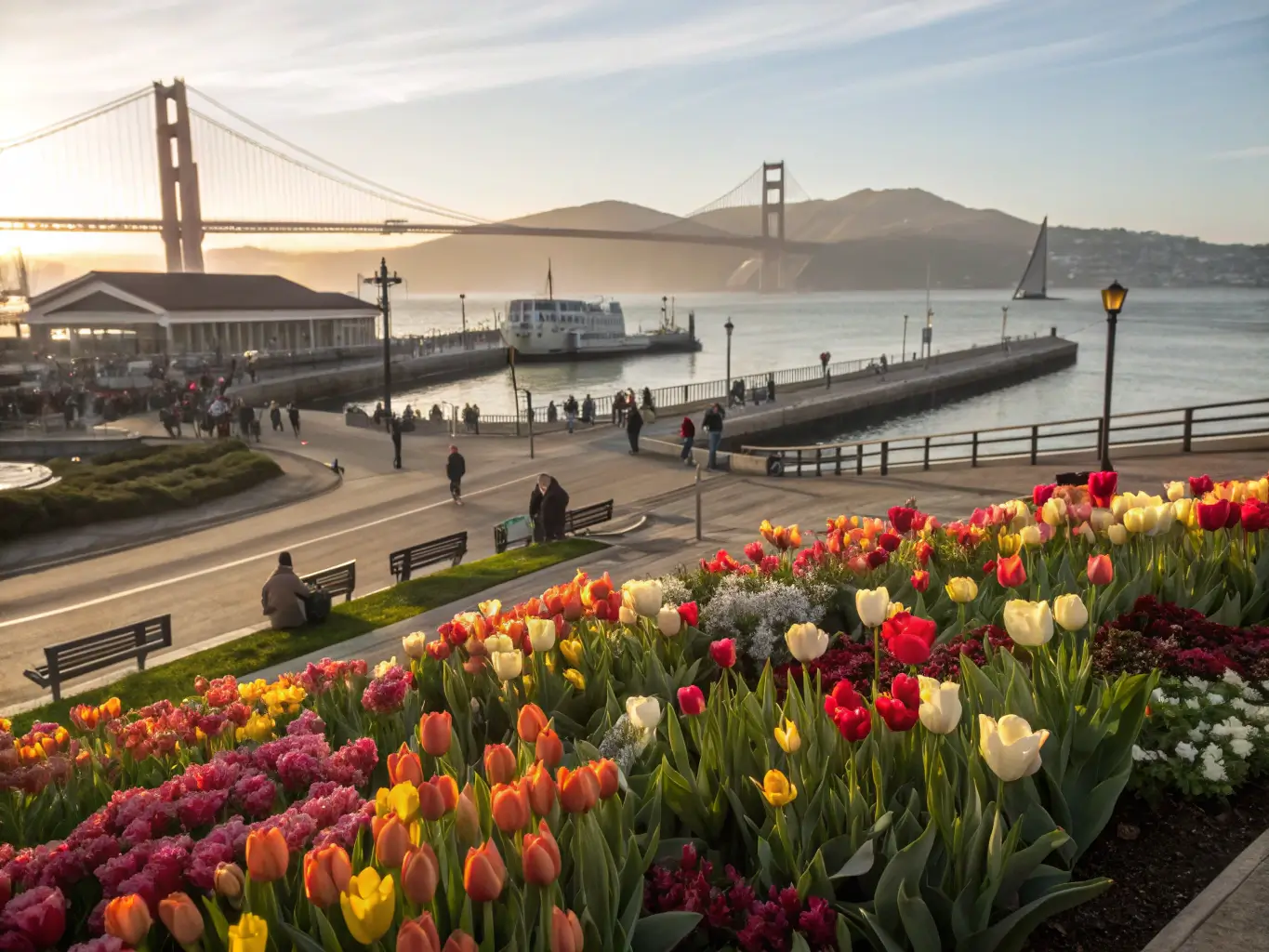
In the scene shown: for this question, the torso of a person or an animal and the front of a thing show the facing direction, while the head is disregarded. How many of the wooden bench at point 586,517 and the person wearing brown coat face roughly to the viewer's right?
0

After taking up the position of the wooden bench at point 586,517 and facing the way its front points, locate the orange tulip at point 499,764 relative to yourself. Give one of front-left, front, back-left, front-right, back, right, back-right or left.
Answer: back-left

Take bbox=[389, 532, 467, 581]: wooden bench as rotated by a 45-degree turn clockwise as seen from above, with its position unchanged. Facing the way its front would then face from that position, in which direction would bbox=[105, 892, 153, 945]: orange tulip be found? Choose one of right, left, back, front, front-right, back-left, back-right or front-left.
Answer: back

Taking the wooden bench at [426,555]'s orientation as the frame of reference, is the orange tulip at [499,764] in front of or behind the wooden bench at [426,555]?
behind

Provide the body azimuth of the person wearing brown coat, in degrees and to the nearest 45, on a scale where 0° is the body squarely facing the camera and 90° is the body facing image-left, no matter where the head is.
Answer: approximately 180°

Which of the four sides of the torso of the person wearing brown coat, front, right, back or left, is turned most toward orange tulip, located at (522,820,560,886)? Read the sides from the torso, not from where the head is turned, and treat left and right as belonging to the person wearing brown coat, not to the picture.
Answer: back

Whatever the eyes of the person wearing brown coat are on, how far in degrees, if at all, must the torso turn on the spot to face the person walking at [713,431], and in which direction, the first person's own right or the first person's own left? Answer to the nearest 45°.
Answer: approximately 45° to the first person's own right

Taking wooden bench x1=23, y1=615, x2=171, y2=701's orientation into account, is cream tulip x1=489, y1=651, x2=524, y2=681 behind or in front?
behind

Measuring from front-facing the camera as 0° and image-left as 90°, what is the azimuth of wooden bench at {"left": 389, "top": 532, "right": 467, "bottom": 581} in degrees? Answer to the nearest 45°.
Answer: approximately 135°

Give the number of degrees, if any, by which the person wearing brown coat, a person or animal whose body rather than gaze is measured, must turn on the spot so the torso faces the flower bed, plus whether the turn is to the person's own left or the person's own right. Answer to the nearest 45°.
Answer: approximately 180°

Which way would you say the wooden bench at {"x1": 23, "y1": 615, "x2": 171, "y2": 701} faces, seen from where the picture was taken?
facing away from the viewer and to the left of the viewer

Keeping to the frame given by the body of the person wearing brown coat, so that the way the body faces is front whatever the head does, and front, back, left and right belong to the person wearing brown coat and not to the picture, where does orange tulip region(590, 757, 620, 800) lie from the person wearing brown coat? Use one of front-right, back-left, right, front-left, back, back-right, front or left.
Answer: back

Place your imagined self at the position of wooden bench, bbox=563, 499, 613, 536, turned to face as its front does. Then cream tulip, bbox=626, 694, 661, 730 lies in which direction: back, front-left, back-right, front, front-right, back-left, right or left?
back-left
